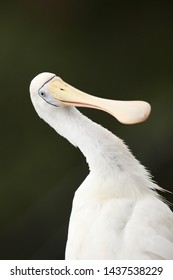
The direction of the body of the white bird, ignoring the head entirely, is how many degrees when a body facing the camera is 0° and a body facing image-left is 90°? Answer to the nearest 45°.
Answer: approximately 45°
